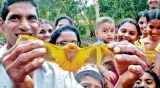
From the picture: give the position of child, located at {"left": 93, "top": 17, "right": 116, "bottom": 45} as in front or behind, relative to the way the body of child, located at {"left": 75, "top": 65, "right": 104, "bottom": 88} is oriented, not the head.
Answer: behind

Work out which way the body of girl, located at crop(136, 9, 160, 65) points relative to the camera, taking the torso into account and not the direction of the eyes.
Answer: toward the camera

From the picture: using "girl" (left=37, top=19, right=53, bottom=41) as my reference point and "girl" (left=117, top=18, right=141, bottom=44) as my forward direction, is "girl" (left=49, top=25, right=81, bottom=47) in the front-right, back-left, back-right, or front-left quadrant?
front-right

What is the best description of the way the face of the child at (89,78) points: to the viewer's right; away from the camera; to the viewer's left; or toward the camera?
toward the camera

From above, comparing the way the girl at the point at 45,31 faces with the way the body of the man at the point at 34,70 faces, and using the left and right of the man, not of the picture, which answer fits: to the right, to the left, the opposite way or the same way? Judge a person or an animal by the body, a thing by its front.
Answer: the same way

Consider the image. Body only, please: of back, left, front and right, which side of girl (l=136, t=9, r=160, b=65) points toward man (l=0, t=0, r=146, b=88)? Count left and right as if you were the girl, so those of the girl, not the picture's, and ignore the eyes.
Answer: front

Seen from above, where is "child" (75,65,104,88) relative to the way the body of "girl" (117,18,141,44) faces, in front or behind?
in front

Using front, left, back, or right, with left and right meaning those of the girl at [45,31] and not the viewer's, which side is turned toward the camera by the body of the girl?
front

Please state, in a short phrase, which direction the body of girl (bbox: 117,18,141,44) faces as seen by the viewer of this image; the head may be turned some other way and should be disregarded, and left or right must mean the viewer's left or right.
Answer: facing the viewer

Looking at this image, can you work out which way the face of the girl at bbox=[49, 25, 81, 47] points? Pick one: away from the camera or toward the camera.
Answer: toward the camera

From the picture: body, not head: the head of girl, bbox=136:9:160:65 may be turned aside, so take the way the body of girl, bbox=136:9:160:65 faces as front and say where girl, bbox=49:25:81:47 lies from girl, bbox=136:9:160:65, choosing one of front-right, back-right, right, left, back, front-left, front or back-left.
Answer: front-right

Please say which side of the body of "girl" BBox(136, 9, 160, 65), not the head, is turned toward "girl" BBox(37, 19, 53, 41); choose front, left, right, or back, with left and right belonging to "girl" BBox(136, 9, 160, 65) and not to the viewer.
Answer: right

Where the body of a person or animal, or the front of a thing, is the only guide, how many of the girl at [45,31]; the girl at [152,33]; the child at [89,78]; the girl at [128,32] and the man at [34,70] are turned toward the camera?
5
